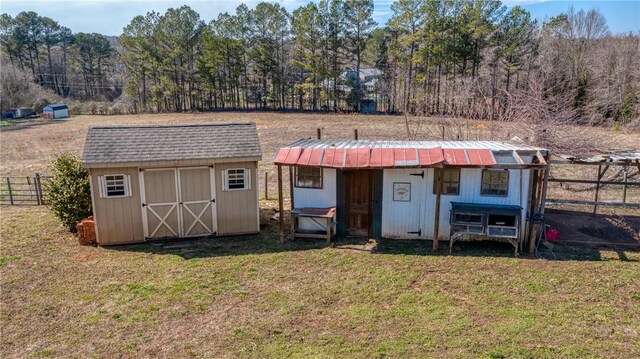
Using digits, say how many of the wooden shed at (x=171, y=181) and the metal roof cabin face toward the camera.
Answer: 2

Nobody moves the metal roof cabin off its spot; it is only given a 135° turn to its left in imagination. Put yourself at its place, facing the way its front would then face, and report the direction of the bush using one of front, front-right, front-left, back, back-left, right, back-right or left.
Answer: back-left

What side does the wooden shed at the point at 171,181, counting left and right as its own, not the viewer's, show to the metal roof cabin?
left

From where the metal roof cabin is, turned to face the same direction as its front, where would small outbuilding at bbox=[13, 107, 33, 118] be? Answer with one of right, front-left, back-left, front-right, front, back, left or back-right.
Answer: back-right

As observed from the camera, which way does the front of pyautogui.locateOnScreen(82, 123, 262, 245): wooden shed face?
facing the viewer

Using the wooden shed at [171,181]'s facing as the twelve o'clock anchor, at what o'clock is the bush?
The bush is roughly at 4 o'clock from the wooden shed.

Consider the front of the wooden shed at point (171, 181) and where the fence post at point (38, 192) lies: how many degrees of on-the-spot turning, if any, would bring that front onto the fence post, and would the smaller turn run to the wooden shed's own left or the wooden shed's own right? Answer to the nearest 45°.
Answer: approximately 135° to the wooden shed's own right

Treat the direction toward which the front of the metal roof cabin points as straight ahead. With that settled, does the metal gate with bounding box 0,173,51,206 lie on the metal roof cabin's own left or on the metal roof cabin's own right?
on the metal roof cabin's own right

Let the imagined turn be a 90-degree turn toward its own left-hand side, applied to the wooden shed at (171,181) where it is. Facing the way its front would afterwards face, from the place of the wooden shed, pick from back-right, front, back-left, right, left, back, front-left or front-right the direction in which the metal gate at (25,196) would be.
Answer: back-left

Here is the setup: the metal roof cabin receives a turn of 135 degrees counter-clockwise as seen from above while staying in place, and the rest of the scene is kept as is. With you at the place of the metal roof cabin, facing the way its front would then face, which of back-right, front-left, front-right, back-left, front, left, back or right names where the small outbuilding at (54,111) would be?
left

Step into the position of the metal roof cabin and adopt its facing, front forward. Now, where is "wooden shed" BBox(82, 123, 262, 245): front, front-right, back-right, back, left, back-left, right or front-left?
right

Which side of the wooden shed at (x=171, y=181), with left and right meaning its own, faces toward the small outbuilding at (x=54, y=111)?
back

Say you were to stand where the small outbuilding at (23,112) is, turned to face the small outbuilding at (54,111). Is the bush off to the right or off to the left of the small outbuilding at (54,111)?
right

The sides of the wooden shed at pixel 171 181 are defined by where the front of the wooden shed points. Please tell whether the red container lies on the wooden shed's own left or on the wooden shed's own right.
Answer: on the wooden shed's own left

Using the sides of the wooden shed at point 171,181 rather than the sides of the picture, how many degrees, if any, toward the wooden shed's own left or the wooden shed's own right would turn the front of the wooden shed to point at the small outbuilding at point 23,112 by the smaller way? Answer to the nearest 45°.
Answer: approximately 180°

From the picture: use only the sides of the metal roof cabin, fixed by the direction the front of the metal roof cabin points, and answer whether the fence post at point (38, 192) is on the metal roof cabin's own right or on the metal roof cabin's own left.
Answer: on the metal roof cabin's own right
